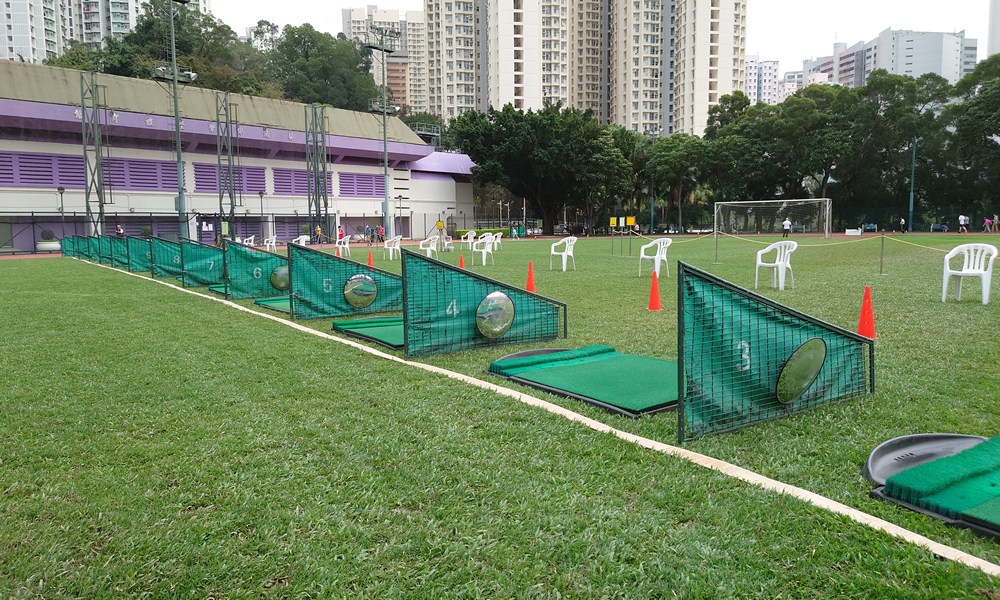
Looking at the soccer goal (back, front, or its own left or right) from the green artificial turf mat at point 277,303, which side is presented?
front

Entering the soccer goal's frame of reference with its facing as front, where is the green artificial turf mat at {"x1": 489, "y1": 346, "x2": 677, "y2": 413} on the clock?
The green artificial turf mat is roughly at 12 o'clock from the soccer goal.

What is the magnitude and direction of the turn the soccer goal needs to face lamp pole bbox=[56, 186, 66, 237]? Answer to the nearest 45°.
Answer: approximately 90° to its right

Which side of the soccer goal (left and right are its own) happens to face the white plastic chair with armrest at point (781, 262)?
front

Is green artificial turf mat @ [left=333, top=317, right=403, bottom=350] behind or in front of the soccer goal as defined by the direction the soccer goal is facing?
in front

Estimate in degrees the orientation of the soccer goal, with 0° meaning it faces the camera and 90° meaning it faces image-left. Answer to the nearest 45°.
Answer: approximately 0°

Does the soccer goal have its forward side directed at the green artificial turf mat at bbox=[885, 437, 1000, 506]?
yes
